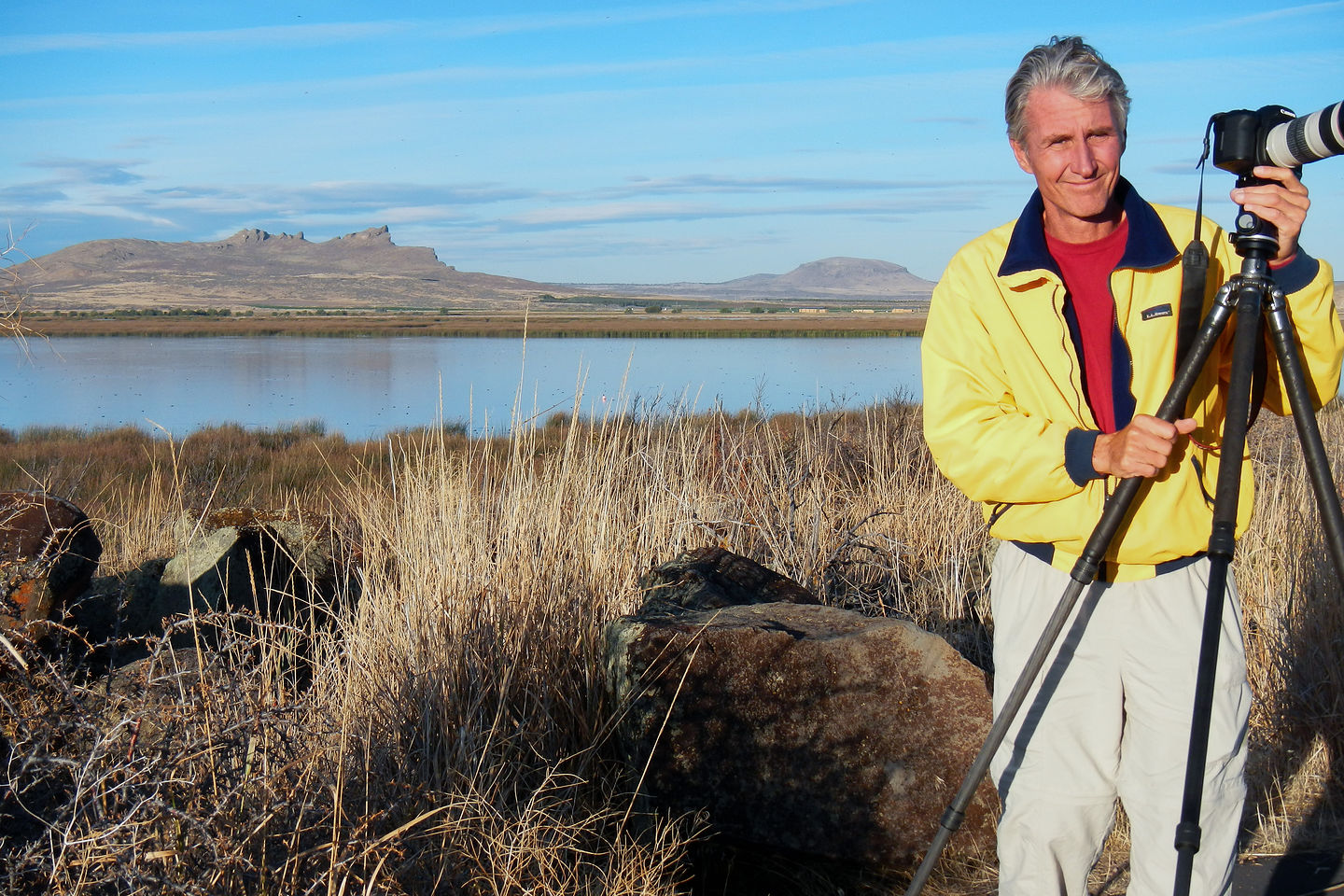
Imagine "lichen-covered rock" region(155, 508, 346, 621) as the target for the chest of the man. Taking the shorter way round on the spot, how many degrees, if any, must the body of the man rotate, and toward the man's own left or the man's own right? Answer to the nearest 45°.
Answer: approximately 135° to the man's own right

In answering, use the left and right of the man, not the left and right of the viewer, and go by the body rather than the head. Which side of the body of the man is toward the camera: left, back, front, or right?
front

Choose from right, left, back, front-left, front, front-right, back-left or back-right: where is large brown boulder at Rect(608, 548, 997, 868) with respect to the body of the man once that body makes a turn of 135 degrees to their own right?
front

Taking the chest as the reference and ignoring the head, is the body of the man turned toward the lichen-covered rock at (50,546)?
no
